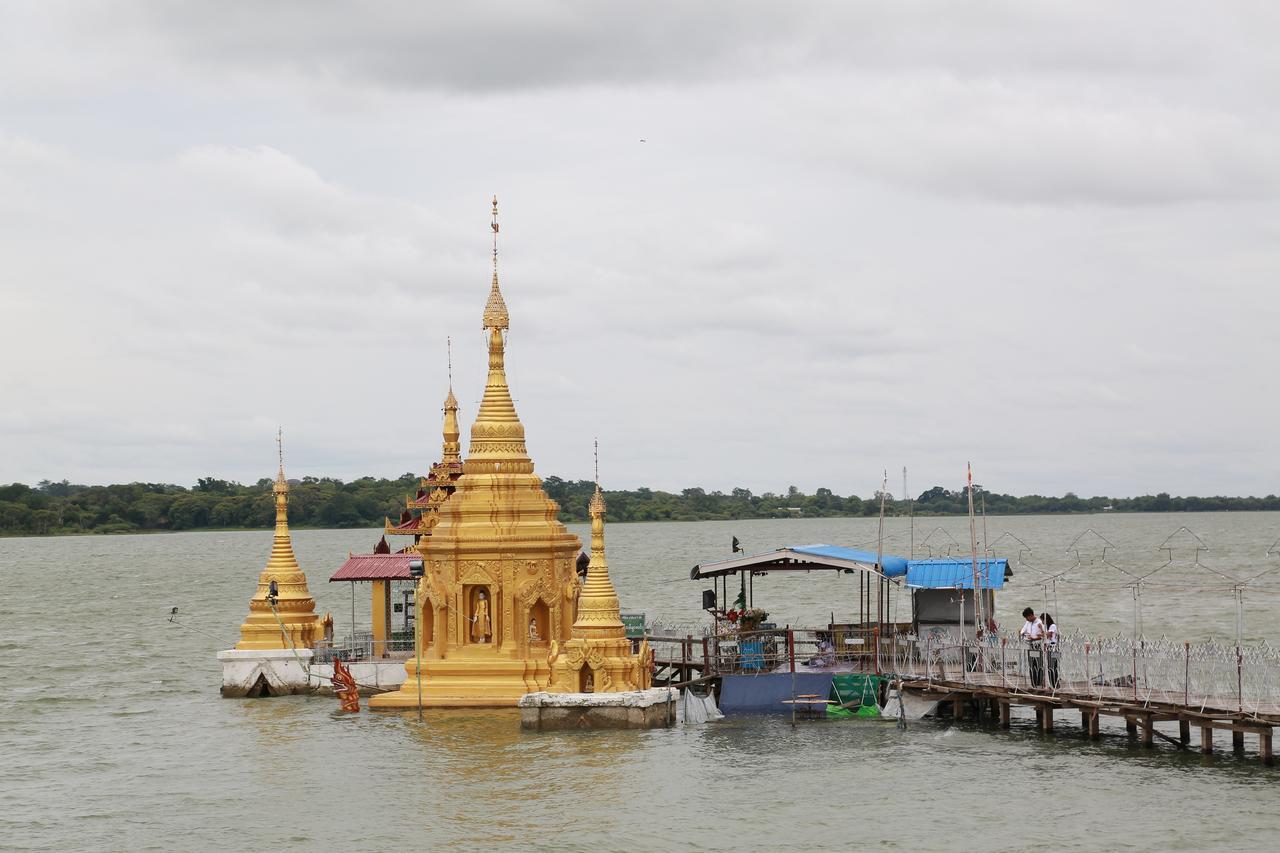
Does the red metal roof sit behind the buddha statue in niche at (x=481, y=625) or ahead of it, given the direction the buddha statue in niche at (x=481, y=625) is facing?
behind

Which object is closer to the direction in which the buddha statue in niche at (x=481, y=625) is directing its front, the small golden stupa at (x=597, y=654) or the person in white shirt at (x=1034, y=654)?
the small golden stupa

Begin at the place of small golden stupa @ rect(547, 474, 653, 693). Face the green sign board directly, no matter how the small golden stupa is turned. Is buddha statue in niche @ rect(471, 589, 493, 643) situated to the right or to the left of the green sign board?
left

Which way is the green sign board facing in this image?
toward the camera

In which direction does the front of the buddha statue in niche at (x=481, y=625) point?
toward the camera

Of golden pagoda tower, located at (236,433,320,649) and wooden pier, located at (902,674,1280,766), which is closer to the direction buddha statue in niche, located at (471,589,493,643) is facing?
the wooden pier

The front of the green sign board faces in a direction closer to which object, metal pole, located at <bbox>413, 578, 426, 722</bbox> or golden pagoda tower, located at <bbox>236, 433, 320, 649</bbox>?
the metal pole

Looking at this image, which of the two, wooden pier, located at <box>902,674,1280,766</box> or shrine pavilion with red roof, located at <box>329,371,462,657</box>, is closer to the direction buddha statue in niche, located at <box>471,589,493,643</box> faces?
the wooden pier

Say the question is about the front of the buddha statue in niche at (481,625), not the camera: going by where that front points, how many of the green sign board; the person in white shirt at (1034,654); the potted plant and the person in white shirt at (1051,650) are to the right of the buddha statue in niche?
0

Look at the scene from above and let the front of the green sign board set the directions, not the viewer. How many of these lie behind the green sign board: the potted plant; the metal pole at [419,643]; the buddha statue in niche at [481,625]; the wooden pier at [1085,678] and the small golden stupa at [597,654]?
0

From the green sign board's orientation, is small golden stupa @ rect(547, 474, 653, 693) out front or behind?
out front

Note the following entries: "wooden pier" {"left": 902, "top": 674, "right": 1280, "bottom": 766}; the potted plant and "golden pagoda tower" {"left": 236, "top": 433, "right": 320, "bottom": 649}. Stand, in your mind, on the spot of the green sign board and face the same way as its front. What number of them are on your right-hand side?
1

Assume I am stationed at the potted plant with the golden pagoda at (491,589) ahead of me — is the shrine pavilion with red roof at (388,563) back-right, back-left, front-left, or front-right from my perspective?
front-right

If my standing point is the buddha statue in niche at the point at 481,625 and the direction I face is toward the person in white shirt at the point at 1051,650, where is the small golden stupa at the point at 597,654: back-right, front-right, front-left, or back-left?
front-right

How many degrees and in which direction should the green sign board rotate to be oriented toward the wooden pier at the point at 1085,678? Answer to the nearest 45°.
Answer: approximately 45° to its left

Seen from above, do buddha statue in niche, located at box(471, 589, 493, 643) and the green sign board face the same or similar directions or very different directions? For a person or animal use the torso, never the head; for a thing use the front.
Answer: same or similar directions

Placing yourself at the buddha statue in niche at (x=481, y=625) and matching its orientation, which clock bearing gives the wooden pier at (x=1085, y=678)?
The wooden pier is roughly at 10 o'clock from the buddha statue in niche.

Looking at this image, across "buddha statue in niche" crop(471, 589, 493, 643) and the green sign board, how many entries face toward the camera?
2

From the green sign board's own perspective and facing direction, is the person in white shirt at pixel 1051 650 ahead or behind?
ahead

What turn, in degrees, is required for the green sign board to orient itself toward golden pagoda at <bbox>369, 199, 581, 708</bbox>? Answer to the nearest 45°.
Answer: approximately 45° to its right

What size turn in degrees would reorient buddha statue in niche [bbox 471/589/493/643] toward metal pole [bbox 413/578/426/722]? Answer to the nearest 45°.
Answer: approximately 90° to its right
